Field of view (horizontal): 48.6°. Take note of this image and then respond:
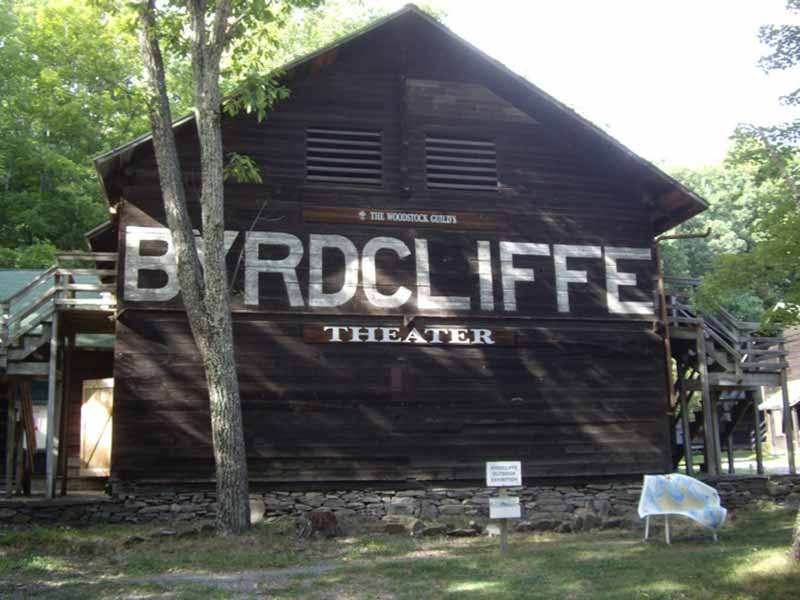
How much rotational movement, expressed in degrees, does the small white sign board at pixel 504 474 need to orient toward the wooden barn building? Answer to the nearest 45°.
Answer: approximately 180°

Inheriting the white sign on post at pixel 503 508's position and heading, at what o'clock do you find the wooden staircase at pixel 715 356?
The wooden staircase is roughly at 7 o'clock from the white sign on post.

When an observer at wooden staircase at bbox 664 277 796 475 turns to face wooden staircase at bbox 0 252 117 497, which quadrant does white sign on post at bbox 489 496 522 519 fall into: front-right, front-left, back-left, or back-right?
front-left

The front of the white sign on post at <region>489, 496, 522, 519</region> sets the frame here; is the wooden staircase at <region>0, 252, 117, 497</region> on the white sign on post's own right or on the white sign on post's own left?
on the white sign on post's own right

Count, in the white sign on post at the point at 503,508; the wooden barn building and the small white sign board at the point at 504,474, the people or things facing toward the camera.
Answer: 3

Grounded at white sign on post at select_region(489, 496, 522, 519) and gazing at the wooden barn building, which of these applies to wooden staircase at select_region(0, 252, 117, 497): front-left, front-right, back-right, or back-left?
front-left

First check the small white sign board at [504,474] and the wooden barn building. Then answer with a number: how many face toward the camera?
2

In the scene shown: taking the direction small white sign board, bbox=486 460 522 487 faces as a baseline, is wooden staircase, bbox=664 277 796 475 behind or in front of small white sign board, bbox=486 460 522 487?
behind

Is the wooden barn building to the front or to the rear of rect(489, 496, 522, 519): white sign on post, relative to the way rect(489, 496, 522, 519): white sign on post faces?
to the rear

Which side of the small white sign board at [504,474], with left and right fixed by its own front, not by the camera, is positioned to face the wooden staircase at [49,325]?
right

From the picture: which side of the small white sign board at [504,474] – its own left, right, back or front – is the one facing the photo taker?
front

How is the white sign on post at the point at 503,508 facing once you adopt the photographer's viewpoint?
facing the viewer
